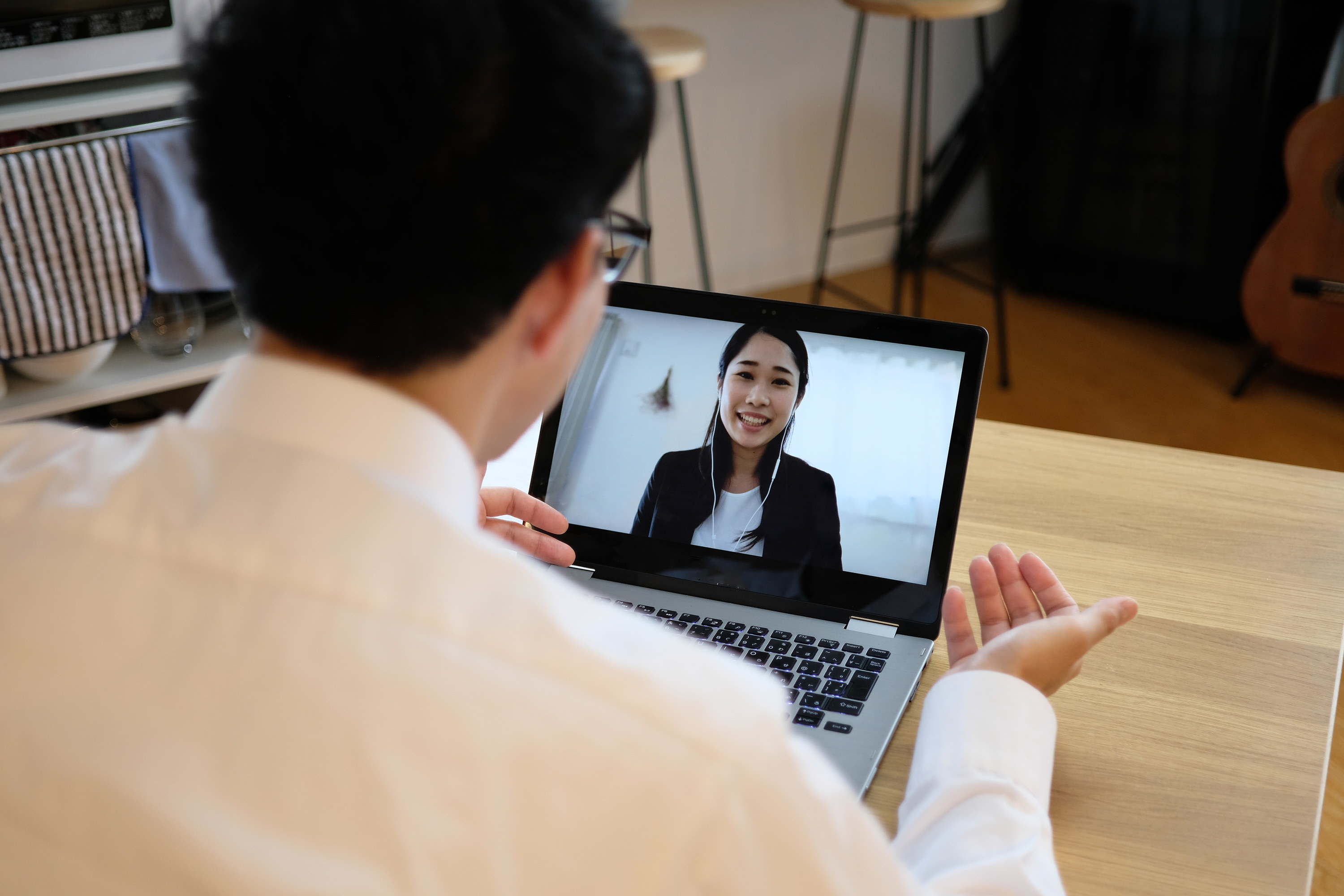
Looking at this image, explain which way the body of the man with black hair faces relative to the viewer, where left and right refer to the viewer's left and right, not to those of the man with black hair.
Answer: facing away from the viewer and to the right of the viewer

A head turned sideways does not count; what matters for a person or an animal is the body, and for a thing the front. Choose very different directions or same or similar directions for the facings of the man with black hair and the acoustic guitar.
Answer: very different directions

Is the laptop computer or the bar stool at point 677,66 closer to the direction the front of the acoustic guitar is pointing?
the laptop computer

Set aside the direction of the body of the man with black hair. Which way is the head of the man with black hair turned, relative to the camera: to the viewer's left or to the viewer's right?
to the viewer's right

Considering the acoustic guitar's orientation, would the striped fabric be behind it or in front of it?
in front

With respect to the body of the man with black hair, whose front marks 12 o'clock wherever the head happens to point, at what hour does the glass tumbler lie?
The glass tumbler is roughly at 10 o'clock from the man with black hair.

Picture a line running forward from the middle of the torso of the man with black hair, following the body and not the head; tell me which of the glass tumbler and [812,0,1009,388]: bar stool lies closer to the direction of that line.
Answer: the bar stool

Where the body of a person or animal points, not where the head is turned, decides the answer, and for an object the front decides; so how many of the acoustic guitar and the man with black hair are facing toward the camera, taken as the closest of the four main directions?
1

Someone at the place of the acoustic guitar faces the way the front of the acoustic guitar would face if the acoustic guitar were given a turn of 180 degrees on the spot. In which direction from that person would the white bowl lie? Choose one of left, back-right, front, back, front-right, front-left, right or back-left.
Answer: back-left

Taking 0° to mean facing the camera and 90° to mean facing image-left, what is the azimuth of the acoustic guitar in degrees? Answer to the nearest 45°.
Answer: approximately 0°

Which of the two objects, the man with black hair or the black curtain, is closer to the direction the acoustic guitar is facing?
the man with black hair

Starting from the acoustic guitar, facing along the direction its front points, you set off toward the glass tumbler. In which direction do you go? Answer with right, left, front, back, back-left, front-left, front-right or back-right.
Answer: front-right

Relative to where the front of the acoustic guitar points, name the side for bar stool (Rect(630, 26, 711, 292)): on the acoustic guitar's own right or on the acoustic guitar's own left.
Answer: on the acoustic guitar's own right

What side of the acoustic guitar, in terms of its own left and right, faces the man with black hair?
front

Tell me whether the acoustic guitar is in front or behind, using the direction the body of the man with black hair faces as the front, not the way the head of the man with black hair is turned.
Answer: in front
